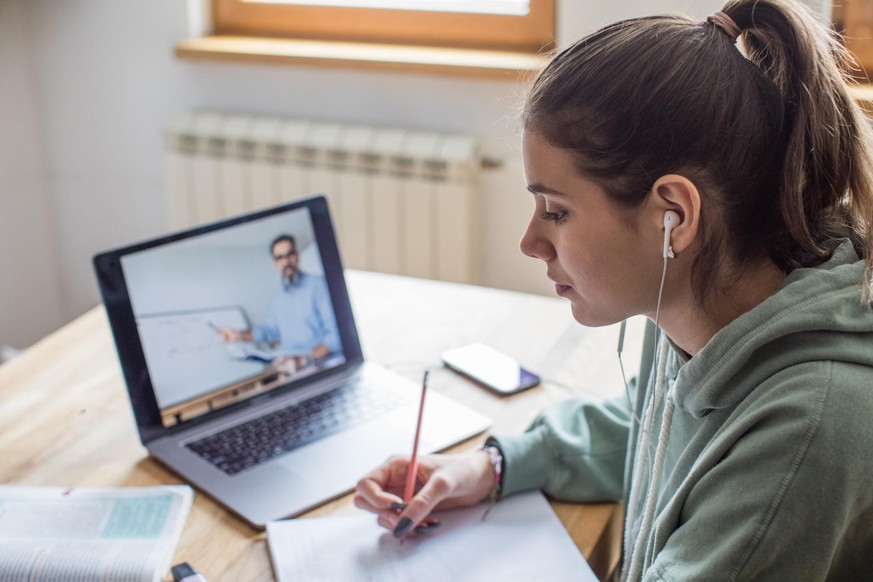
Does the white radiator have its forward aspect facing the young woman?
yes

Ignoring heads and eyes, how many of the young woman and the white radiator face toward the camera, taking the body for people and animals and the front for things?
1

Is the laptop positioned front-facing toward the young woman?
yes

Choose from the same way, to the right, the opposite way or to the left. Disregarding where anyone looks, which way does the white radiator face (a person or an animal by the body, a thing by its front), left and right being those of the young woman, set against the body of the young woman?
to the left

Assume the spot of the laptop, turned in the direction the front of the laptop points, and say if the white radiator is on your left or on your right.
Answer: on your left

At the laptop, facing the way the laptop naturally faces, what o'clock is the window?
The window is roughly at 8 o'clock from the laptop.

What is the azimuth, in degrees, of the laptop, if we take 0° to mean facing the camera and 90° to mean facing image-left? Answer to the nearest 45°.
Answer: approximately 315°

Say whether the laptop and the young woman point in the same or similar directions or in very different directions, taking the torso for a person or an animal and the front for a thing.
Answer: very different directions

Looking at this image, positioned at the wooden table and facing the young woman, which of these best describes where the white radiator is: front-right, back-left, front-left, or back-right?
back-left

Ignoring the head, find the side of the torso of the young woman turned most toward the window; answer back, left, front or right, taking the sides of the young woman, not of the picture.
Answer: right

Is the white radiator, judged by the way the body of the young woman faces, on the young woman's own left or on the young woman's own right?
on the young woman's own right

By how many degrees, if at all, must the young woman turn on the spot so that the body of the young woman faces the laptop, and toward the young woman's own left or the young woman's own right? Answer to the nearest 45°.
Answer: approximately 45° to the young woman's own right

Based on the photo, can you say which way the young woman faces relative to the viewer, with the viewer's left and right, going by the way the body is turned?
facing to the left of the viewer
